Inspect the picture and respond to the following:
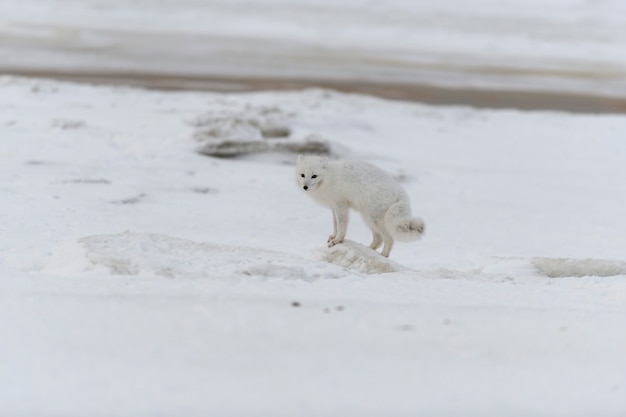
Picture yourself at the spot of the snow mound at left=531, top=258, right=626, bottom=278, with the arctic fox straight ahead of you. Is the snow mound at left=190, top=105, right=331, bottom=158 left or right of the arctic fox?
right

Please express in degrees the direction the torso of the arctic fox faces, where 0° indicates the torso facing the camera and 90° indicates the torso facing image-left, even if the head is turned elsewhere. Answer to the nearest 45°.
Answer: approximately 90°

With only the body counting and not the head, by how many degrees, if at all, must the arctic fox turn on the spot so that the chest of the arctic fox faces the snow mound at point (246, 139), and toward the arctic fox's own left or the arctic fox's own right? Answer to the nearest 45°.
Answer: approximately 90° to the arctic fox's own right

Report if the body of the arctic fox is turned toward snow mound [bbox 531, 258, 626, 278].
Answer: no

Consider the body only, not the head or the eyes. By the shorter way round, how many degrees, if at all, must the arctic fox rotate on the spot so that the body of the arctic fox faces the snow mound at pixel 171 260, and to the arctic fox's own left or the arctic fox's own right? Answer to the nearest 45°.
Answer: approximately 45° to the arctic fox's own left
